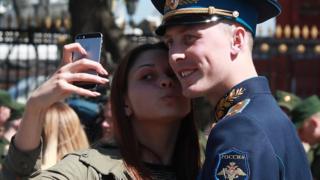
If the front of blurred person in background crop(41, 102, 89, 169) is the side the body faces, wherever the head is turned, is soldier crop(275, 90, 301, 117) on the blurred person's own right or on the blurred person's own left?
on the blurred person's own right

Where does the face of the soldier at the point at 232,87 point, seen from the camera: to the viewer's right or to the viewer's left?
to the viewer's left

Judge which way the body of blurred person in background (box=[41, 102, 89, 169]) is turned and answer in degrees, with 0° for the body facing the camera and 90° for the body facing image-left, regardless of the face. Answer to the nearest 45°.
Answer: approximately 180°

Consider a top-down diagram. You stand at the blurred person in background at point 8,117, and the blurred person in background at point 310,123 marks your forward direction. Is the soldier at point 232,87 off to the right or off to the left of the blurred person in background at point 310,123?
right

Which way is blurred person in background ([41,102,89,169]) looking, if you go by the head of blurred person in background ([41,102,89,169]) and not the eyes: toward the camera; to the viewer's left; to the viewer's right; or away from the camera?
away from the camera

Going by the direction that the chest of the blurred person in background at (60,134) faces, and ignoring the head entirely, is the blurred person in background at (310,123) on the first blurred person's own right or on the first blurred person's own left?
on the first blurred person's own right

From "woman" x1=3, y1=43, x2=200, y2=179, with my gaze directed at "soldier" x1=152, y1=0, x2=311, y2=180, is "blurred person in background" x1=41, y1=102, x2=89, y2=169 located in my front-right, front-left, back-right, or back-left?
back-left
